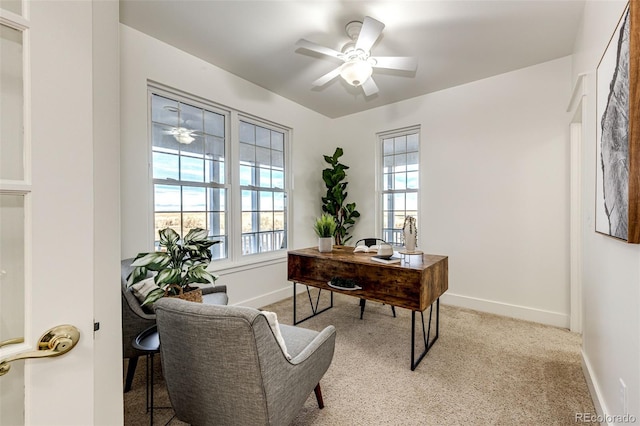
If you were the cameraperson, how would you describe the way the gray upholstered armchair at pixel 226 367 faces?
facing away from the viewer and to the right of the viewer

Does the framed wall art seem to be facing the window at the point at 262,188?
yes

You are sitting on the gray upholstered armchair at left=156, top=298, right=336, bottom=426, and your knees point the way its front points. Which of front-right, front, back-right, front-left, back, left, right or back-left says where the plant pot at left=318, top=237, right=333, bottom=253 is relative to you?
front

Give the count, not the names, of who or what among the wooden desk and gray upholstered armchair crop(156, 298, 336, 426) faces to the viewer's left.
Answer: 0

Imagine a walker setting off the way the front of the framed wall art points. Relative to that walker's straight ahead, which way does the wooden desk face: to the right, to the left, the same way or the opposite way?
to the right

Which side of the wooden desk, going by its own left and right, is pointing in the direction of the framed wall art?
right

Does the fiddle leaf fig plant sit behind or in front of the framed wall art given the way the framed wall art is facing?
in front

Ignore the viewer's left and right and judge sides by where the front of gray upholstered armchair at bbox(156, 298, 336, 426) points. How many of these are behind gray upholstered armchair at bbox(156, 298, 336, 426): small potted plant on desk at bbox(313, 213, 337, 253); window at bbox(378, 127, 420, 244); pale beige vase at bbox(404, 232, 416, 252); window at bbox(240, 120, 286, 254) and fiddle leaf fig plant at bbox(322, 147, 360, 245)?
0

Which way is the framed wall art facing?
to the viewer's left

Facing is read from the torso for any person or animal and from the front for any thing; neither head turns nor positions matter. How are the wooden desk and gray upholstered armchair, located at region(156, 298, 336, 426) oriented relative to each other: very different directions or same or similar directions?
same or similar directions

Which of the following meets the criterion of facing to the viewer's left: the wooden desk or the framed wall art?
the framed wall art

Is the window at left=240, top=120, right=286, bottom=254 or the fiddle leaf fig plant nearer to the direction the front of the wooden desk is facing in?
the fiddle leaf fig plant

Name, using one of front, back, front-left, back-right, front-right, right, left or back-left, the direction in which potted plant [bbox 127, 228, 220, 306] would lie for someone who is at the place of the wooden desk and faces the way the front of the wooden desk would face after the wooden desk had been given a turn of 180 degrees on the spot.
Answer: front

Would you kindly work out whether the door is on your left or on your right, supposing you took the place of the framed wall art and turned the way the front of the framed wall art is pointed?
on your left

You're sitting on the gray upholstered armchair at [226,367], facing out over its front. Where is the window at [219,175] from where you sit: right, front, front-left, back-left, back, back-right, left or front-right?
front-left

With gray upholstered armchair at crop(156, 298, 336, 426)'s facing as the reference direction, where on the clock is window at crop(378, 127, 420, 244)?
The window is roughly at 12 o'clock from the gray upholstered armchair.

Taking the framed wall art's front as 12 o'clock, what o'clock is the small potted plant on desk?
The small potted plant on desk is roughly at 12 o'clock from the framed wall art.

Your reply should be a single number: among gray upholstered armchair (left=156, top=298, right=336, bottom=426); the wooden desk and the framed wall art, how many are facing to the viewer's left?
1

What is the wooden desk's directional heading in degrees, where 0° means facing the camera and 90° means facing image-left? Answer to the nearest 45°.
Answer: approximately 225°

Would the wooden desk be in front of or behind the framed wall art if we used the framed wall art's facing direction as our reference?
in front
